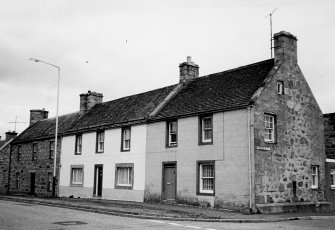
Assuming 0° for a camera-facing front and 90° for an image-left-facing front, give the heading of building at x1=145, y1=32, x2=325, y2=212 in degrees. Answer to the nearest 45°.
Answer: approximately 45°

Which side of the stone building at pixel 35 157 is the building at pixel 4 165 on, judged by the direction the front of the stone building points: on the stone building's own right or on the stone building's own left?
on the stone building's own right

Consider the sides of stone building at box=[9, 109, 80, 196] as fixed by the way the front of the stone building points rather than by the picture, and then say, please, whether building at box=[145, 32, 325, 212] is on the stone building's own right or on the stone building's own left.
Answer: on the stone building's own left

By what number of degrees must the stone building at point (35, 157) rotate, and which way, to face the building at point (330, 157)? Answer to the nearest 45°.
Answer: approximately 90° to its left

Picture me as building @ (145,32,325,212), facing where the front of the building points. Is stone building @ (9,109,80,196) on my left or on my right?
on my right

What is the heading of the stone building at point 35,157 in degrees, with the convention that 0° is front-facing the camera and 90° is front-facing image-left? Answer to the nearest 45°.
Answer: approximately 45°
